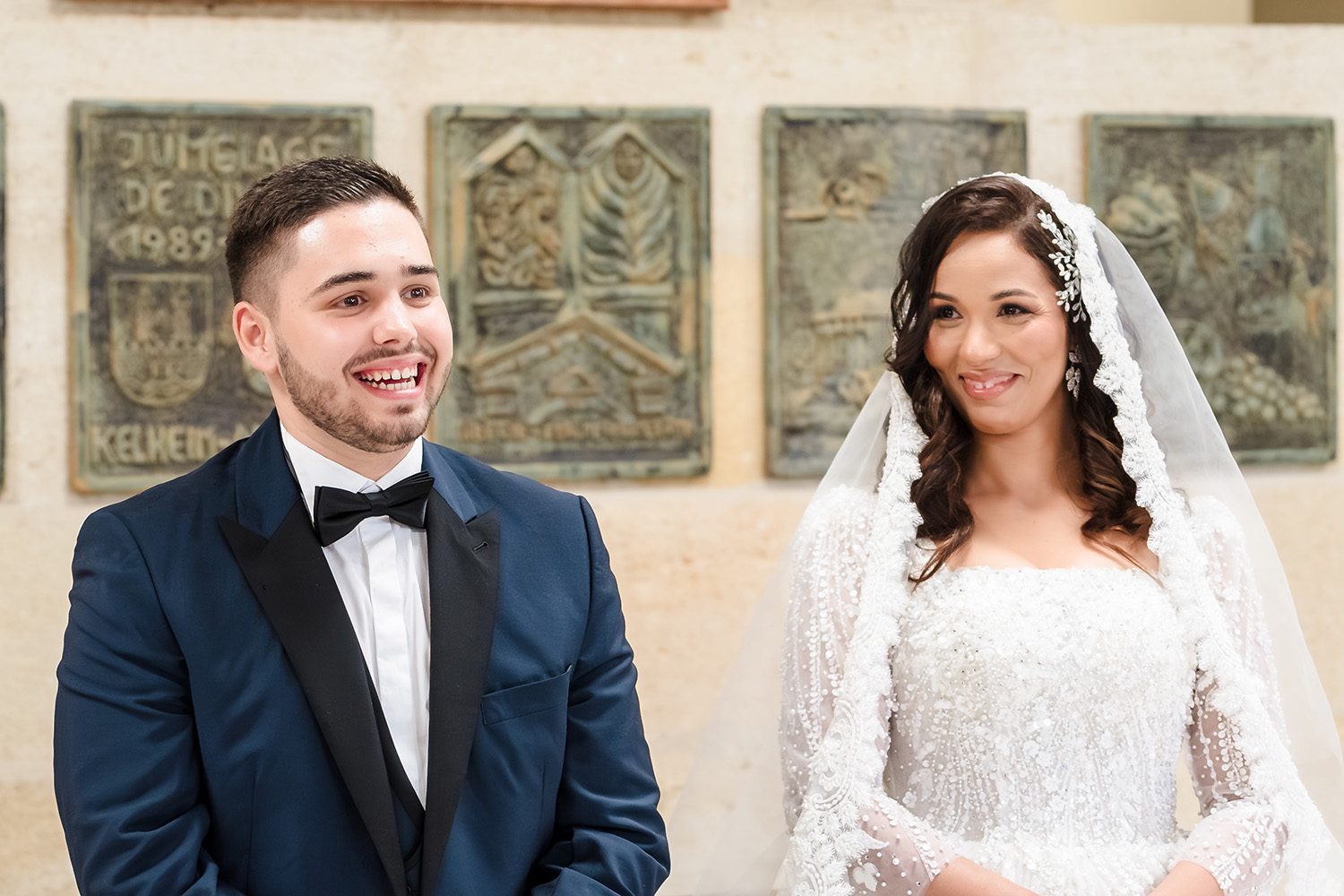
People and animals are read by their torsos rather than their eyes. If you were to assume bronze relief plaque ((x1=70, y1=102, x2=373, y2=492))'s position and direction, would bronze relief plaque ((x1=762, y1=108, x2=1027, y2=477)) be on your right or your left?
on your left

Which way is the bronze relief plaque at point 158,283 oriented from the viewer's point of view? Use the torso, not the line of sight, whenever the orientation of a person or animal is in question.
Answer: toward the camera

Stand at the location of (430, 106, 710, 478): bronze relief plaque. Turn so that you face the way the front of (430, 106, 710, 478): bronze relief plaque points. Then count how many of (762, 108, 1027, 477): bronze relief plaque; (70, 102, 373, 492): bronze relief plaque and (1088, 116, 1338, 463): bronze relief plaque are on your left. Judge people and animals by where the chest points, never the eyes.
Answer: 2

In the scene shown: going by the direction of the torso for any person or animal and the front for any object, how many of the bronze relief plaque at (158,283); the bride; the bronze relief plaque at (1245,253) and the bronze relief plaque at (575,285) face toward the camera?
4

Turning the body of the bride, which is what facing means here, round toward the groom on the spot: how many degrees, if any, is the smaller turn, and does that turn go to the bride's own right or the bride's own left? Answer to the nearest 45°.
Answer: approximately 45° to the bride's own right

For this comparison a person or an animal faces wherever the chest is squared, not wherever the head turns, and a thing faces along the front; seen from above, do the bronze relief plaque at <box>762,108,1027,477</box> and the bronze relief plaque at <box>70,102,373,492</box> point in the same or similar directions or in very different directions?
same or similar directions

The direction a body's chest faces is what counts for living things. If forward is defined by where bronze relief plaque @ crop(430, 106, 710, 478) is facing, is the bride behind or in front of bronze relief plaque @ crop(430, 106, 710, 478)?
in front

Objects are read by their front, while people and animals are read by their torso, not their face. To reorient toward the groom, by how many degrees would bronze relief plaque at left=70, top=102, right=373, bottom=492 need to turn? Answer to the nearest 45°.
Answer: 0° — it already faces them

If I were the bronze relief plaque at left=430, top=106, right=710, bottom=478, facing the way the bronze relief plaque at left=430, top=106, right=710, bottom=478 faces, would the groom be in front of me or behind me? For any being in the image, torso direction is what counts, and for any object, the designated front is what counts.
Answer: in front

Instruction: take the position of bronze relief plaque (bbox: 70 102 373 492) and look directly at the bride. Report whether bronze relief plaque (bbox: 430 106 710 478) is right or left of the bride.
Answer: left

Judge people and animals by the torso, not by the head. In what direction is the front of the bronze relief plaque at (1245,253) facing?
toward the camera

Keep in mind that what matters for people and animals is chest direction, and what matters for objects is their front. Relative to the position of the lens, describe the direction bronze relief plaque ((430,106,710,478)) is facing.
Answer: facing the viewer

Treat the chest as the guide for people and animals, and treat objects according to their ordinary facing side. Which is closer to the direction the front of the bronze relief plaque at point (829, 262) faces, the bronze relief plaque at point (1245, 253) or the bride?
the bride

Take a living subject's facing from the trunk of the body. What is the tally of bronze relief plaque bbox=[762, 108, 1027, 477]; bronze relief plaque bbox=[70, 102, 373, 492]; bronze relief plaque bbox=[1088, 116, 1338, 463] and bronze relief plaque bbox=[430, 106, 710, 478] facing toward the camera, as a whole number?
4

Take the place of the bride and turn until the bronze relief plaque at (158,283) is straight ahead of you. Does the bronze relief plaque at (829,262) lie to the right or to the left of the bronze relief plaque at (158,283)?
right

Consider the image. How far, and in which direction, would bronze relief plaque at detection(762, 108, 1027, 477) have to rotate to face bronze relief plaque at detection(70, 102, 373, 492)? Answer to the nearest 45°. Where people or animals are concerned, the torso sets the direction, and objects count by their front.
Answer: approximately 90° to its right

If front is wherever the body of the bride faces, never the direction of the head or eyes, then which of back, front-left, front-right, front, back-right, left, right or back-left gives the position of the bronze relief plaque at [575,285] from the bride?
back-right
